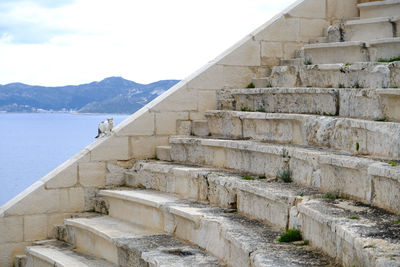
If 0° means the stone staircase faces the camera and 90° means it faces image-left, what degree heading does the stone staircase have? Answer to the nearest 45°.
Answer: approximately 45°

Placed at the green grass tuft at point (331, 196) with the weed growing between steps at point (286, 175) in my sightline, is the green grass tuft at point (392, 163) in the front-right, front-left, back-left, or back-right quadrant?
back-right
